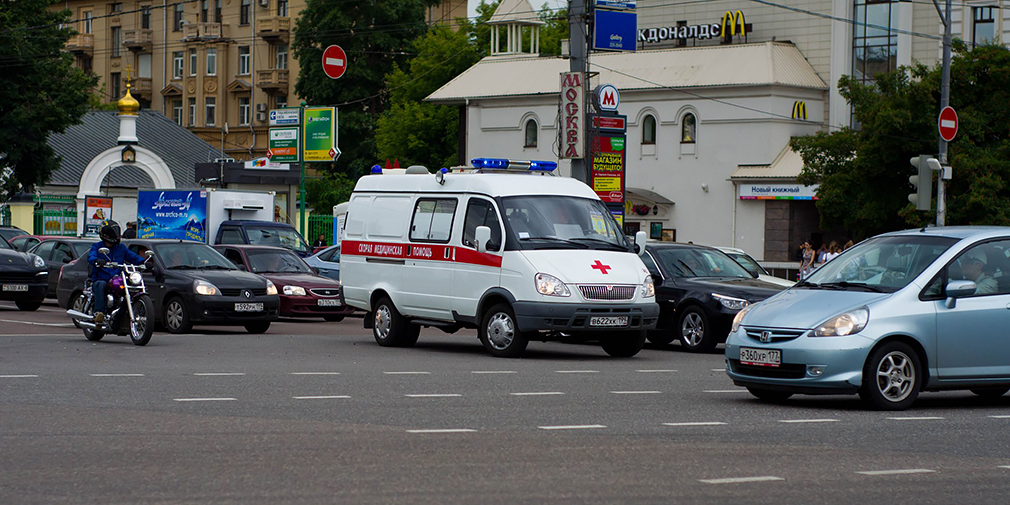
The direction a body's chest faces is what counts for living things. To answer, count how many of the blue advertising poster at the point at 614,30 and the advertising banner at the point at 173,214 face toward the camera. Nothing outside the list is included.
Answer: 2

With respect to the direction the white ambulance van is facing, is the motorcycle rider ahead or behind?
behind

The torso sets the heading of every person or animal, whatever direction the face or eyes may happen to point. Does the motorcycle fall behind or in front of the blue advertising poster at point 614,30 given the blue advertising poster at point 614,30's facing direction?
in front

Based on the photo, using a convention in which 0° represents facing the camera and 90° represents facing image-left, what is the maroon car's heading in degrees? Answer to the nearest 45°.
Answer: approximately 315°

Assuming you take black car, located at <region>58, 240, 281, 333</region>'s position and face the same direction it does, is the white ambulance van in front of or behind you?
in front

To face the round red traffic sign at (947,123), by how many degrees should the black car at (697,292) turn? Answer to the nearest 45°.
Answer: approximately 90° to its left

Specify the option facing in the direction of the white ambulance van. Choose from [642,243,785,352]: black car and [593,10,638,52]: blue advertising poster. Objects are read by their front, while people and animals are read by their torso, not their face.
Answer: the blue advertising poster

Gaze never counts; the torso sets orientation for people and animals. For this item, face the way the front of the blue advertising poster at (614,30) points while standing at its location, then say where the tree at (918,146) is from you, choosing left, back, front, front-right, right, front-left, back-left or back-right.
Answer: back-left

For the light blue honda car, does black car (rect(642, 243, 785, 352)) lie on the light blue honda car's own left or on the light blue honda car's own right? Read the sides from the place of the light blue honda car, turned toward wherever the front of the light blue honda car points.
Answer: on the light blue honda car's own right
